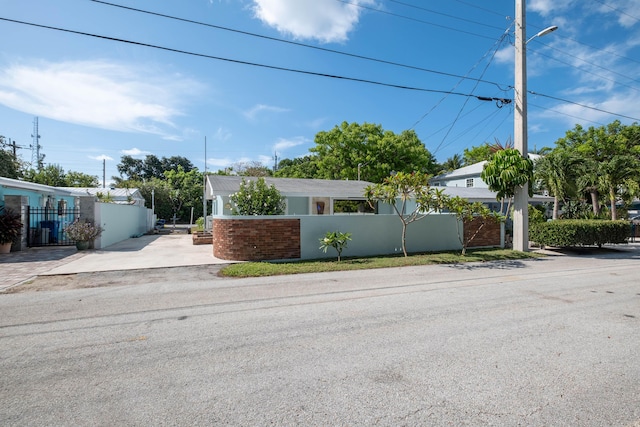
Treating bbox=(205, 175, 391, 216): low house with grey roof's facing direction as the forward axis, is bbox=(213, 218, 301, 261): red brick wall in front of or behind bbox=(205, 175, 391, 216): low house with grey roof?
in front

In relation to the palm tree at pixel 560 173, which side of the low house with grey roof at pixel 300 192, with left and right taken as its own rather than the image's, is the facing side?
left

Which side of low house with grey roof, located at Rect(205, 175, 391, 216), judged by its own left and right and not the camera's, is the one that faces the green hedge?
left

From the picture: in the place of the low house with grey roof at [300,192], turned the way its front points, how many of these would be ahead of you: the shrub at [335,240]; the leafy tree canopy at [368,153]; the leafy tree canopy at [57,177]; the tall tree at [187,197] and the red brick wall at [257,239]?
2

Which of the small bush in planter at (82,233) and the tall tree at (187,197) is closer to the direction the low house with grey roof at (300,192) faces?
the small bush in planter

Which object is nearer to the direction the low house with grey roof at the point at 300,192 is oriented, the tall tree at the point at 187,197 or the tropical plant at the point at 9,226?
the tropical plant

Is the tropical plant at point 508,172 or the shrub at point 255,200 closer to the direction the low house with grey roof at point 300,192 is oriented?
the shrub

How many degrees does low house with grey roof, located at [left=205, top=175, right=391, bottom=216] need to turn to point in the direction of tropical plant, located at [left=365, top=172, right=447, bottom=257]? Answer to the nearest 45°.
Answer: approximately 45° to its left

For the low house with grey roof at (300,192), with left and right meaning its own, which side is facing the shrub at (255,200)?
front

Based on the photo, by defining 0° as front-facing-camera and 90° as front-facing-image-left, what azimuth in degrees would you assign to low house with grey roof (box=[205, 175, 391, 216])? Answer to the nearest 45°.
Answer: approximately 0°

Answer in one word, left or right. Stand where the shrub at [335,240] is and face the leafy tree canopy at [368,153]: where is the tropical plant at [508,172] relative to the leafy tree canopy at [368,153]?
right

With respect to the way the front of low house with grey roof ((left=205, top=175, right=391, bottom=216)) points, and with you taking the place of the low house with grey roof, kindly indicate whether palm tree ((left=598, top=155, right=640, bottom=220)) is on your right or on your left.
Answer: on your left

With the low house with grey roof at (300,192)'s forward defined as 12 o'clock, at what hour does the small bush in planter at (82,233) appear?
The small bush in planter is roughly at 2 o'clock from the low house with grey roof.

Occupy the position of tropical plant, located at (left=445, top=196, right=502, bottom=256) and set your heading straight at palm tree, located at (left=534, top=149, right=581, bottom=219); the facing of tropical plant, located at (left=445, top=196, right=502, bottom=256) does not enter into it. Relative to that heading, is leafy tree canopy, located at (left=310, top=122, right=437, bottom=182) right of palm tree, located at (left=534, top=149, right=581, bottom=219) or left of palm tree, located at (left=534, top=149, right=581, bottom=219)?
left

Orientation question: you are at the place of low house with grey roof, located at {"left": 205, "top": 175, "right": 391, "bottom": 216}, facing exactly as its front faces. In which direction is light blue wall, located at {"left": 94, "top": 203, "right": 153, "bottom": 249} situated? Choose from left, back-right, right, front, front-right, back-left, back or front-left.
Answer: right

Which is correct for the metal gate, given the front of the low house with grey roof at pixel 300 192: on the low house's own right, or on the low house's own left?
on the low house's own right
